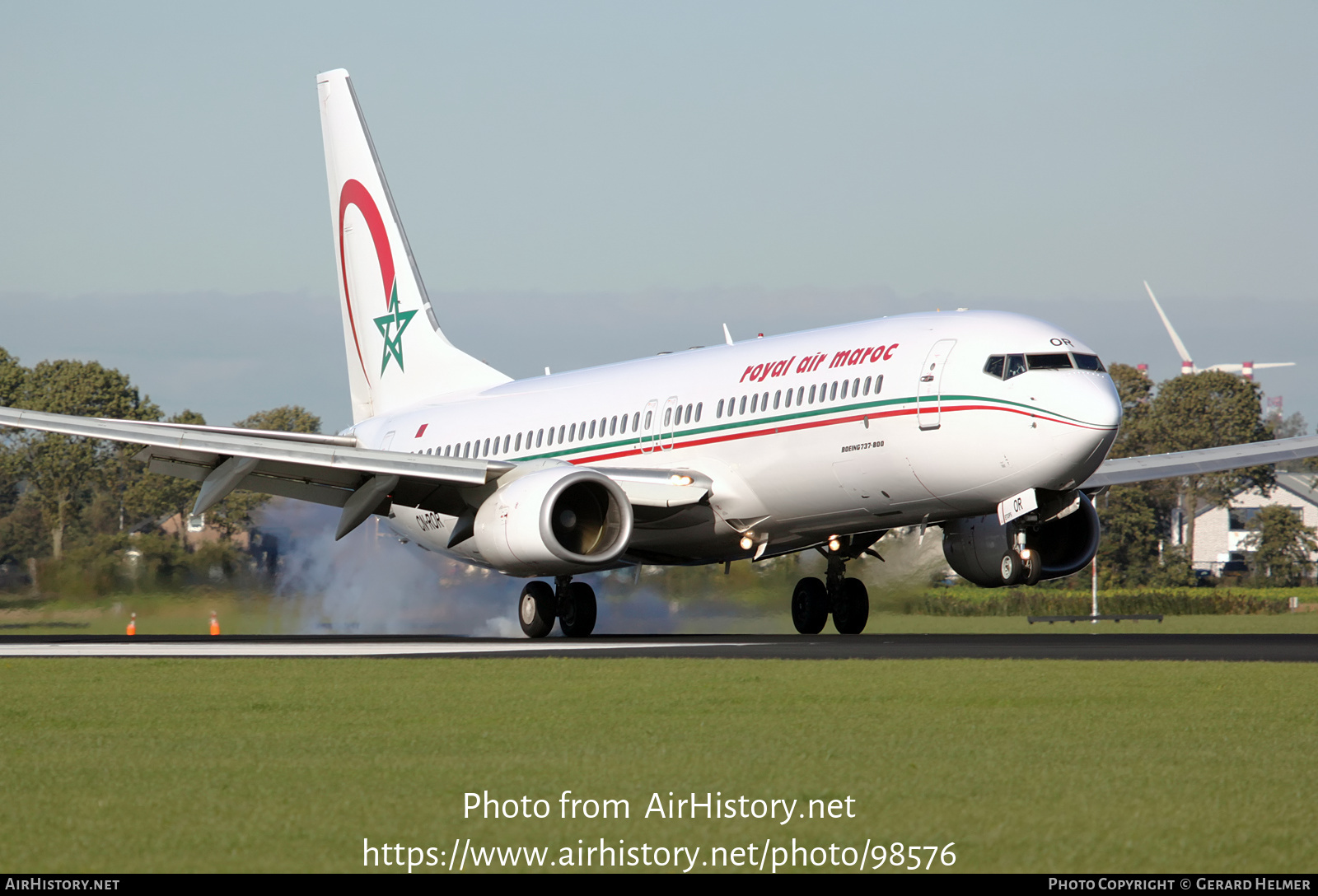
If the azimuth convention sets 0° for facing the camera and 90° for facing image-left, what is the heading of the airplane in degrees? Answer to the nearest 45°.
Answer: approximately 315°
